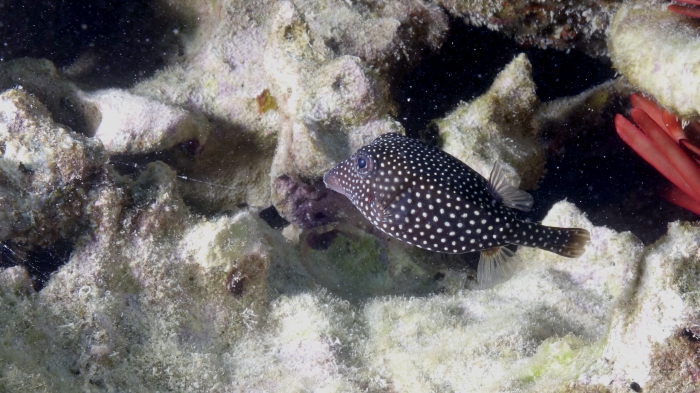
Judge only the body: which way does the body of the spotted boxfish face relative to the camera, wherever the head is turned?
to the viewer's left
